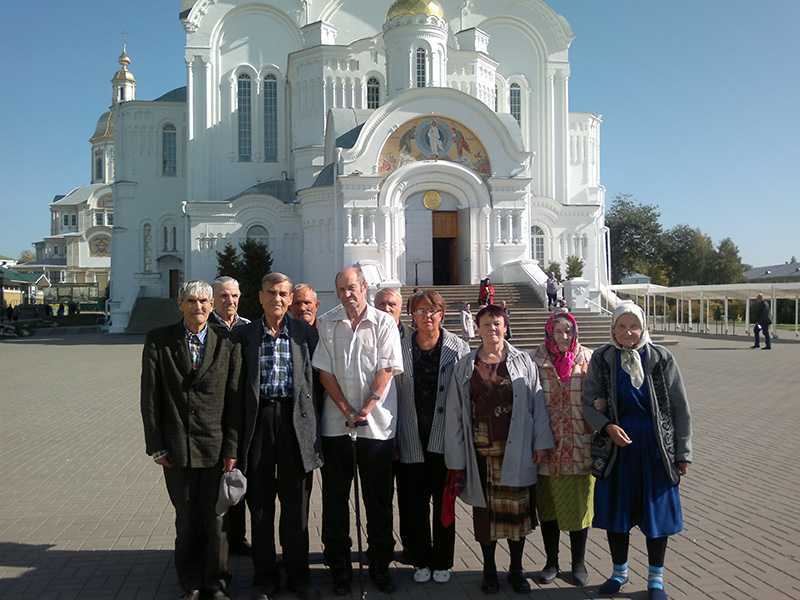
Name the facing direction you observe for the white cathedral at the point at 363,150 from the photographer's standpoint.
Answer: facing the viewer

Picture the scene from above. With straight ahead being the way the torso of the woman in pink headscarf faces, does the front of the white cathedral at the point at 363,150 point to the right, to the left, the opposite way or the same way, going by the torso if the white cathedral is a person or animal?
the same way

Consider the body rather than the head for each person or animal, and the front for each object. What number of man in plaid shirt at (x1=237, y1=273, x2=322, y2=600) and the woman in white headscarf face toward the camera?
2

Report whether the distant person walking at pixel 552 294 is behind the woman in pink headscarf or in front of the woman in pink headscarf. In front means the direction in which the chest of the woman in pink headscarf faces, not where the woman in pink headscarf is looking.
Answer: behind

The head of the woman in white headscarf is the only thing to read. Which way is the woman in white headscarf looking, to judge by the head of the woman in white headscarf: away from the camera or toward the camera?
toward the camera

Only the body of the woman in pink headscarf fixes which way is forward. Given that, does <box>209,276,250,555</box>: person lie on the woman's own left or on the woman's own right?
on the woman's own right

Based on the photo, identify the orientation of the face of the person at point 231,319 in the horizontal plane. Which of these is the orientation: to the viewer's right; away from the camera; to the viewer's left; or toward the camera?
toward the camera

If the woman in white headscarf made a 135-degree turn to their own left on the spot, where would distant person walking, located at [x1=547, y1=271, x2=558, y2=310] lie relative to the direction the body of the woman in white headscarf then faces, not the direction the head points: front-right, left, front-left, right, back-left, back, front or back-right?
front-left

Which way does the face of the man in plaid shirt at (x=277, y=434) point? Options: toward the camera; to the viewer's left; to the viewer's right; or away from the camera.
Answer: toward the camera

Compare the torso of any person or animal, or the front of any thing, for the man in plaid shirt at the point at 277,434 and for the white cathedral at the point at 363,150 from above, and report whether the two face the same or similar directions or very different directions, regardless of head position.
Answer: same or similar directions

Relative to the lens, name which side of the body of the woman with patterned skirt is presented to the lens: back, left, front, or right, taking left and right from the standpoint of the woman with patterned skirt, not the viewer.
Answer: front

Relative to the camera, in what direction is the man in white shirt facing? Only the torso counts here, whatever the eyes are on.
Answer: toward the camera

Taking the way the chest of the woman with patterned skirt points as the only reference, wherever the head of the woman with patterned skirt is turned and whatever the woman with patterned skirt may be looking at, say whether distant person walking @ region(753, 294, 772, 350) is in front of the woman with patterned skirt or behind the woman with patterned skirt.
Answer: behind

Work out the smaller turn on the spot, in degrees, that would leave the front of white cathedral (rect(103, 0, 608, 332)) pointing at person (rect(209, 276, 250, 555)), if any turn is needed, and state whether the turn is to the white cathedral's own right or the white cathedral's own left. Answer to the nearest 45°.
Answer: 0° — it already faces them

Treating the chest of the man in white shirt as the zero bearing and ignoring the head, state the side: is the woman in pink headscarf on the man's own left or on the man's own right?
on the man's own left

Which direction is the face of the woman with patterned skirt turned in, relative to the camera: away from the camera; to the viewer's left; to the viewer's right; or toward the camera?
toward the camera

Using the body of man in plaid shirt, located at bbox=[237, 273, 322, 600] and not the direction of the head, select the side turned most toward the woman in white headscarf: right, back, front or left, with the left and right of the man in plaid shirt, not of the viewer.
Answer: left

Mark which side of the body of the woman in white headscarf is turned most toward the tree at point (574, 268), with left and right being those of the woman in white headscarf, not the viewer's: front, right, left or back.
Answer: back

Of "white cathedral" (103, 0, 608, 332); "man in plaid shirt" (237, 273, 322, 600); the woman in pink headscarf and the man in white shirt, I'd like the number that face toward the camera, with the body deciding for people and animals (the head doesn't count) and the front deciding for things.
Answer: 4

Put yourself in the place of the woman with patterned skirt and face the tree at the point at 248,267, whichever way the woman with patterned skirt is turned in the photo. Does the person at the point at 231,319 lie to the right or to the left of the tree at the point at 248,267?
left
